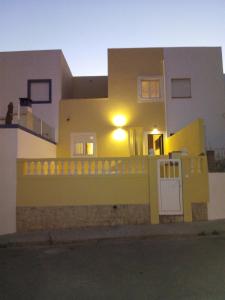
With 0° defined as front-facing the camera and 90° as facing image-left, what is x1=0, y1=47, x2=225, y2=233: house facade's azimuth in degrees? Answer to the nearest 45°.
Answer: approximately 0°
